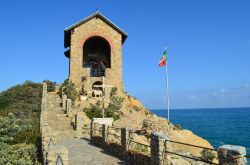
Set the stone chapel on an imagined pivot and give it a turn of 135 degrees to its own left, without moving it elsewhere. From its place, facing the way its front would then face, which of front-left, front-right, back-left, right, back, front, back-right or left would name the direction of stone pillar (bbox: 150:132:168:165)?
back-right

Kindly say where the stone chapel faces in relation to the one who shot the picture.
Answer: facing the viewer

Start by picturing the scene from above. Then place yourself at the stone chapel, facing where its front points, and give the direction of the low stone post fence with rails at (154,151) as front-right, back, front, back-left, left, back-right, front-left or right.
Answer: front

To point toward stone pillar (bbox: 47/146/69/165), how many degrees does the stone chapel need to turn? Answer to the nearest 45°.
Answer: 0° — it already faces it

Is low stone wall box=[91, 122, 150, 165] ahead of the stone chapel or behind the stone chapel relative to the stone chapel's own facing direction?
ahead

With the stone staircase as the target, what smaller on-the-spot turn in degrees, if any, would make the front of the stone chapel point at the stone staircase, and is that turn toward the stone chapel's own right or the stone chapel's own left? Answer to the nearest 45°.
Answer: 0° — it already faces it

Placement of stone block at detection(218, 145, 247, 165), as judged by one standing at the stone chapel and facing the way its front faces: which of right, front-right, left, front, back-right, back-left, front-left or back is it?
front

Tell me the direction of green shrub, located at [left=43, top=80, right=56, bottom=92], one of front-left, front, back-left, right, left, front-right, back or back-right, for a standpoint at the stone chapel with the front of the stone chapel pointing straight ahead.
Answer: back-right

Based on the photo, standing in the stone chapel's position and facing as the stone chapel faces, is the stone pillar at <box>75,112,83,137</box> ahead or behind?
ahead

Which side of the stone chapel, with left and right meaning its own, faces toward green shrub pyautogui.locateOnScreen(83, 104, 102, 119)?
front

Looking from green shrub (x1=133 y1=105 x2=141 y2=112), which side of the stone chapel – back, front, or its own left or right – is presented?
left
